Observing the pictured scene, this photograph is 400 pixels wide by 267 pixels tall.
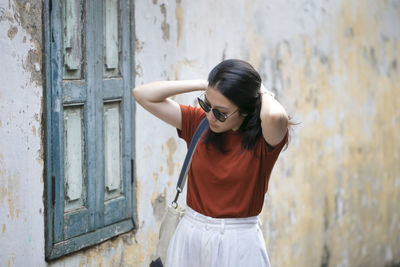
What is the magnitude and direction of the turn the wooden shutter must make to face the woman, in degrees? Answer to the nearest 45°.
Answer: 0° — it already faces them

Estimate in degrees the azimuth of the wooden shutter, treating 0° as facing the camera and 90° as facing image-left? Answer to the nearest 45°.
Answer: approximately 315°
